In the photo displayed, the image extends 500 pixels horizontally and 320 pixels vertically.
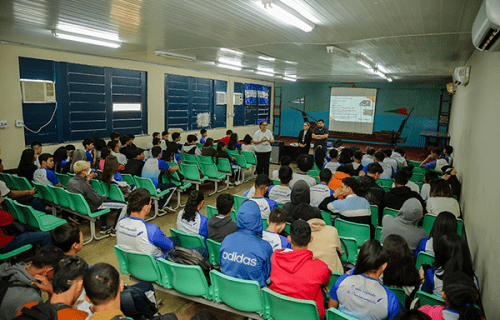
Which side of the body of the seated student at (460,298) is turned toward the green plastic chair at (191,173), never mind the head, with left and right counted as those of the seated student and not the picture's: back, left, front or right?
front

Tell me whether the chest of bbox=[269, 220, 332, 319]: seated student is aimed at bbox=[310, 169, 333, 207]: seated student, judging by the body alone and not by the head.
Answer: yes

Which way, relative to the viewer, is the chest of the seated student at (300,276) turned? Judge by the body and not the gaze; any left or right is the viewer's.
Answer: facing away from the viewer

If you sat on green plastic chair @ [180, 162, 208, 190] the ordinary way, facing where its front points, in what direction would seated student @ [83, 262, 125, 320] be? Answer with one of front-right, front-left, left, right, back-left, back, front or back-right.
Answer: back-right

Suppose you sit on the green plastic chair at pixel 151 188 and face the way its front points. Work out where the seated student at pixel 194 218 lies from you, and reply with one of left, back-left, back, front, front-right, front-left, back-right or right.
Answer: back-right

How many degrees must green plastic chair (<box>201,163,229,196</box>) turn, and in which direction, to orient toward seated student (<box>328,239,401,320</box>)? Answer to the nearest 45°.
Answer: approximately 135° to its right

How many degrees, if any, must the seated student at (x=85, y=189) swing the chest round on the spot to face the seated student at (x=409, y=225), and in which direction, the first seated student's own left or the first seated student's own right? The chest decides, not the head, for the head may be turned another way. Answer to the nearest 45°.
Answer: approximately 45° to the first seated student's own right

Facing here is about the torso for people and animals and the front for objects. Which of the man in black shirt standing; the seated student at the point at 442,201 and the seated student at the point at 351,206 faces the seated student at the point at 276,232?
the man in black shirt standing

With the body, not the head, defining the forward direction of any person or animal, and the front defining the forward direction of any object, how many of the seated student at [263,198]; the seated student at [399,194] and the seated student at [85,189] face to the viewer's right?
1

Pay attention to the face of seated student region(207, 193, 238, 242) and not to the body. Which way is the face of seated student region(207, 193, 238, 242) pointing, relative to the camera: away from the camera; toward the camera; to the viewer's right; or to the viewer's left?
away from the camera

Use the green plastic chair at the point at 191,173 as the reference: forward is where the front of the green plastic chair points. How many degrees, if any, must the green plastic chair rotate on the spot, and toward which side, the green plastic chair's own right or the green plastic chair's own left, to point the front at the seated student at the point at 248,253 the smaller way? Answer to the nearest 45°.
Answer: approximately 135° to the green plastic chair's own right

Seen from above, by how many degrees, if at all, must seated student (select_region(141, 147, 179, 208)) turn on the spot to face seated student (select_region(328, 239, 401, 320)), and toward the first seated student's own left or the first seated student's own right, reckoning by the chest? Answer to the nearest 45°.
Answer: approximately 135° to the first seated student's own right
